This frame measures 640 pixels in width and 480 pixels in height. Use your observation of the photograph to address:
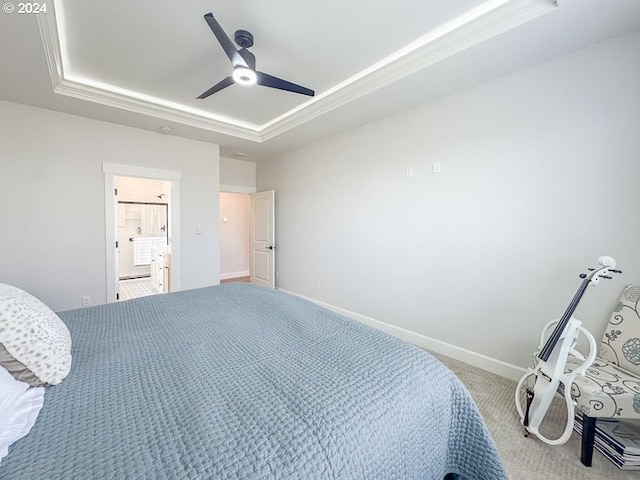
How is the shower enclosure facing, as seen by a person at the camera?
facing the viewer

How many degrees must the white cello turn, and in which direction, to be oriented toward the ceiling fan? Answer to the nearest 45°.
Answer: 0° — it already faces it

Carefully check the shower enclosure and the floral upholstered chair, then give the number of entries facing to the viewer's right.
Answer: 0

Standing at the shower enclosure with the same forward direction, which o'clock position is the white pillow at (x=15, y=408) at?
The white pillow is roughly at 12 o'clock from the shower enclosure.

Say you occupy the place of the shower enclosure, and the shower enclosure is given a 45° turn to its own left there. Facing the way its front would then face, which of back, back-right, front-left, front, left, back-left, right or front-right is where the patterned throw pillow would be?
front-right

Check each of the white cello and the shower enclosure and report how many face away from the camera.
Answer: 0

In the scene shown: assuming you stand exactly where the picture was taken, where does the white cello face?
facing the viewer and to the left of the viewer

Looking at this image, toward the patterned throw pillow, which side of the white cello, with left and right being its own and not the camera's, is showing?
front

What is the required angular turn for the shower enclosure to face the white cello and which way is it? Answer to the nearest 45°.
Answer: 0° — it already faces it

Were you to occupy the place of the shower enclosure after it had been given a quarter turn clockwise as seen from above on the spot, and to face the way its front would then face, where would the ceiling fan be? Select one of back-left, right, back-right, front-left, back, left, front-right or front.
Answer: left

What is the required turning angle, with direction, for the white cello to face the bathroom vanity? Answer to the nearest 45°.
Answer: approximately 45° to its right

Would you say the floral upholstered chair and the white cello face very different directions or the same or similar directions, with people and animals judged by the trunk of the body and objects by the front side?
same or similar directions

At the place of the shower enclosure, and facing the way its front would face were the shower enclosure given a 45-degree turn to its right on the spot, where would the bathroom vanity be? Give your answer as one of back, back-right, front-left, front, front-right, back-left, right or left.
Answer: front-left
